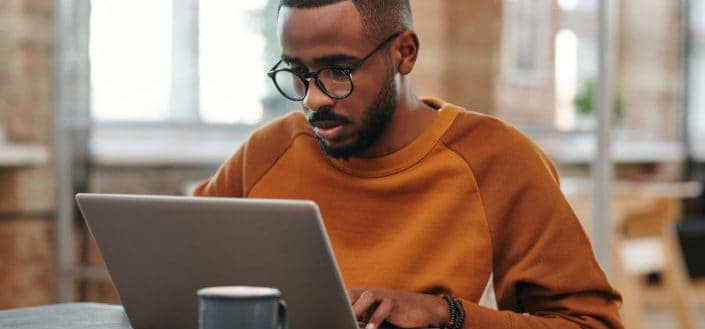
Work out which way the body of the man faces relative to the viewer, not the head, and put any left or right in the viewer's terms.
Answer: facing the viewer and to the left of the viewer

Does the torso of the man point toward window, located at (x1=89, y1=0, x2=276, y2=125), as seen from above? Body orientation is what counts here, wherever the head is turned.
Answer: no

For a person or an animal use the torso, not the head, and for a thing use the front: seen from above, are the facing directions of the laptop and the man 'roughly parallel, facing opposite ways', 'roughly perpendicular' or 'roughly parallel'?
roughly parallel, facing opposite ways

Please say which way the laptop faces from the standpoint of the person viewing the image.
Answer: facing away from the viewer and to the right of the viewer

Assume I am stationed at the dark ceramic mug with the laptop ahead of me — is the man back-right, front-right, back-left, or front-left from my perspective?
front-right

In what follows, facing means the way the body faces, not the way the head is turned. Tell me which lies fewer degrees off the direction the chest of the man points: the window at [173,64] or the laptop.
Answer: the laptop

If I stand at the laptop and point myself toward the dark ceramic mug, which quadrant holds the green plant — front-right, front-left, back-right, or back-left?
back-left

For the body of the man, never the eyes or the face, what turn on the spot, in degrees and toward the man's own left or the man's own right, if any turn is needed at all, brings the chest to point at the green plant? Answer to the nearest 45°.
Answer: approximately 135° to the man's own right

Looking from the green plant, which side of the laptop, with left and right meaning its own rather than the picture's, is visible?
front

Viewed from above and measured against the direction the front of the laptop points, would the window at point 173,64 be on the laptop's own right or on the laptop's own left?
on the laptop's own left

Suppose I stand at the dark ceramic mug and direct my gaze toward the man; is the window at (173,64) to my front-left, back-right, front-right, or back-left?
front-left

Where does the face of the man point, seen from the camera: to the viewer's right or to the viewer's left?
to the viewer's left
